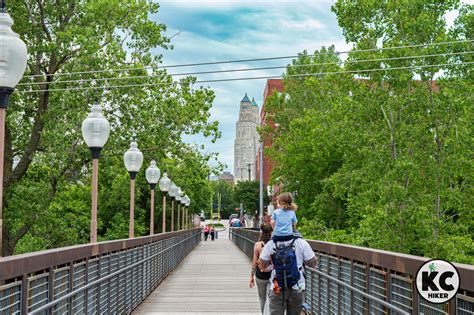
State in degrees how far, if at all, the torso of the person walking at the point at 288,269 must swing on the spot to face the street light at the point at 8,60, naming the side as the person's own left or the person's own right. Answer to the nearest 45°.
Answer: approximately 90° to the person's own left

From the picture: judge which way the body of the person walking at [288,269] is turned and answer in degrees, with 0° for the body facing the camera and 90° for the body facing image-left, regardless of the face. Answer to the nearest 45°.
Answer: approximately 180°

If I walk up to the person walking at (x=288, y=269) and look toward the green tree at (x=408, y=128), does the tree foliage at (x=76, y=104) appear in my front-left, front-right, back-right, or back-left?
front-left

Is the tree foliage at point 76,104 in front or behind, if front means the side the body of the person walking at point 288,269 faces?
in front

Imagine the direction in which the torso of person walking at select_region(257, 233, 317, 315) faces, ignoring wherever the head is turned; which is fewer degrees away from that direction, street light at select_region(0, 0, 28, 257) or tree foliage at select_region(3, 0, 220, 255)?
the tree foliage

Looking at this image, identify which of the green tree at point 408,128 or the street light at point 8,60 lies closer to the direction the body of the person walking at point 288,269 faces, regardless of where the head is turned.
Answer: the green tree

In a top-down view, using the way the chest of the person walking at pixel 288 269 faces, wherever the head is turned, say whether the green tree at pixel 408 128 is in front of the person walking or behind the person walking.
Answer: in front

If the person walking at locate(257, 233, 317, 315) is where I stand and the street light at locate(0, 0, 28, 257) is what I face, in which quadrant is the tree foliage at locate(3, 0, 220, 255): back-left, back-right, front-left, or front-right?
front-right

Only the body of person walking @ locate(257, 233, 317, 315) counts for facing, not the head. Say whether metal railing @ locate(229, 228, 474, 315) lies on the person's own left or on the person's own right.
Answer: on the person's own right
